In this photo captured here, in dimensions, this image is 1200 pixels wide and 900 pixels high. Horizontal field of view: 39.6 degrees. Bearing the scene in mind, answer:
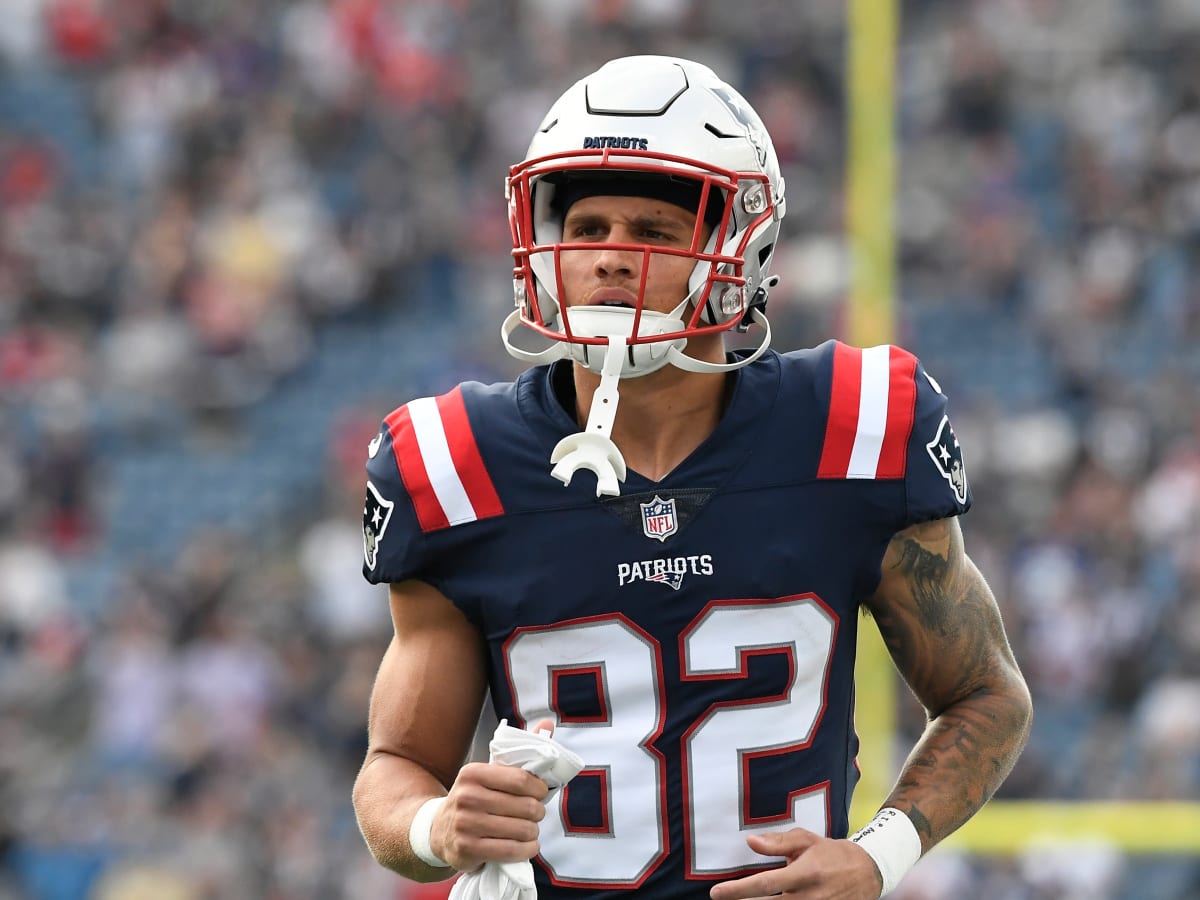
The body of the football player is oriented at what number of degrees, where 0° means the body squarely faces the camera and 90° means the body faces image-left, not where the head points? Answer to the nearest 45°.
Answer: approximately 0°

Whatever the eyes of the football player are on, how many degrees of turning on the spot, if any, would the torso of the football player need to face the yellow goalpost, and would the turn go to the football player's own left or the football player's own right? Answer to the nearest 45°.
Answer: approximately 180°
